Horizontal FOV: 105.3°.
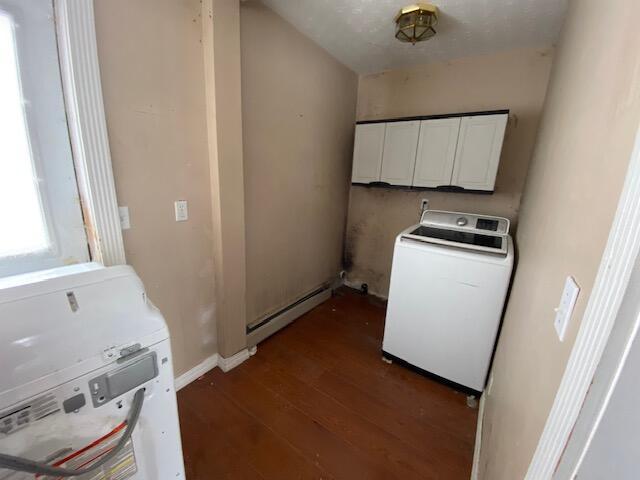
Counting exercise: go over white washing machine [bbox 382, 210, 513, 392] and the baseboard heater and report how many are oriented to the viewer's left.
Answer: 0

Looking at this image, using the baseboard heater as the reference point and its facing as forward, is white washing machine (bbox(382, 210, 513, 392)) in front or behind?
in front

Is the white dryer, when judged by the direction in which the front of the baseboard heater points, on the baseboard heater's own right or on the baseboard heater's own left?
on the baseboard heater's own right

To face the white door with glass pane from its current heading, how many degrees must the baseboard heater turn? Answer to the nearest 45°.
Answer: approximately 90° to its right

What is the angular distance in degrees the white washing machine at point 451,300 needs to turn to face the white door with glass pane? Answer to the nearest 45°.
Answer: approximately 45° to its right

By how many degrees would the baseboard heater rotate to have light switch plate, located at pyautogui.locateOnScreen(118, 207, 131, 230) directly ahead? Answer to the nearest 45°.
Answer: approximately 90° to its right

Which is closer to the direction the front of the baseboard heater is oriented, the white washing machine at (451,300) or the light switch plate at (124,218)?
the white washing machine

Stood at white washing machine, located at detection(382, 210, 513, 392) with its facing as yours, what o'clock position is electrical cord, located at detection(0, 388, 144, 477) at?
The electrical cord is roughly at 1 o'clock from the white washing machine.

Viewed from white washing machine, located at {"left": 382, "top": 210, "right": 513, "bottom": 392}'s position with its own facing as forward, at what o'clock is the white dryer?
The white dryer is roughly at 1 o'clock from the white washing machine.

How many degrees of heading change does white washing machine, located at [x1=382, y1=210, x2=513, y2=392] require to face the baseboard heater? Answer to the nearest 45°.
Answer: approximately 90° to its right

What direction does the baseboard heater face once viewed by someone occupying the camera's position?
facing the viewer and to the right of the viewer

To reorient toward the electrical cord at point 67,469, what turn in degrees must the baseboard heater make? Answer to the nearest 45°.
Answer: approximately 45° to its right

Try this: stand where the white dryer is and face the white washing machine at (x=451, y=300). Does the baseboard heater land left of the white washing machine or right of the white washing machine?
left

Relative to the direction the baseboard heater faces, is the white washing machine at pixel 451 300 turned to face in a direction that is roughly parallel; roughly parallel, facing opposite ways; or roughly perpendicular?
roughly perpendicular

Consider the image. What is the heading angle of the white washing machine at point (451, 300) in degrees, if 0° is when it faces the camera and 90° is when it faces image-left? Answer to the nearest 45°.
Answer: approximately 0°
